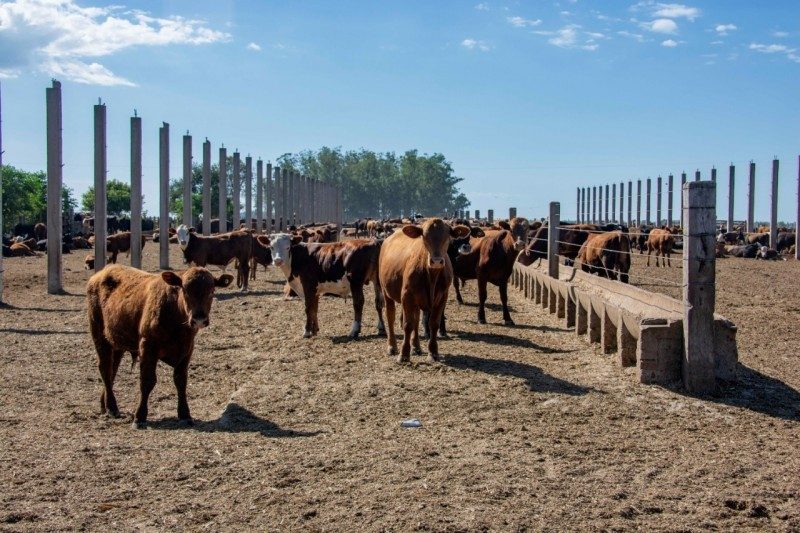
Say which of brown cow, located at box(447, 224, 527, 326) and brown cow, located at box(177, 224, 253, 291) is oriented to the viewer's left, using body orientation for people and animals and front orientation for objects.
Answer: brown cow, located at box(177, 224, 253, 291)

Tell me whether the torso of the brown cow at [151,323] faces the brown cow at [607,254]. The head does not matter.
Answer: no

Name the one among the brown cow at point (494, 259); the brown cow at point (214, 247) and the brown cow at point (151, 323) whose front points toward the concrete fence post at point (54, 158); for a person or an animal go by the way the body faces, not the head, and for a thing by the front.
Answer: the brown cow at point (214, 247)

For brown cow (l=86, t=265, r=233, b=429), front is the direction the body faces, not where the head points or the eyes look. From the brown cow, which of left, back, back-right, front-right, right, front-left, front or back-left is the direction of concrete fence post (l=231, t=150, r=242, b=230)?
back-left

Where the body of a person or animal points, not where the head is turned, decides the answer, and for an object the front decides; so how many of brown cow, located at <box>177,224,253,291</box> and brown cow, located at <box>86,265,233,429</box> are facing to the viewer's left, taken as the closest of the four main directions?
1

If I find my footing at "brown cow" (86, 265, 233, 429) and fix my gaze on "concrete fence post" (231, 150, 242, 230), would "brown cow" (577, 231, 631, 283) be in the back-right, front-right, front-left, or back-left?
front-right

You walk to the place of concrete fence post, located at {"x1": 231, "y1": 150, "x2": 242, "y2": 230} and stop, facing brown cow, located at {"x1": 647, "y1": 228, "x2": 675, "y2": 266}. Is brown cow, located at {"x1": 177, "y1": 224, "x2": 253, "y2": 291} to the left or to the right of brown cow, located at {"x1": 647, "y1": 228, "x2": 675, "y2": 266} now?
right

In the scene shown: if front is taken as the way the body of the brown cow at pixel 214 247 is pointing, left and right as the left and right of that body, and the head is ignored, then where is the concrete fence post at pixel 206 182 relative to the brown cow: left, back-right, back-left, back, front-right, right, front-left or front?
right

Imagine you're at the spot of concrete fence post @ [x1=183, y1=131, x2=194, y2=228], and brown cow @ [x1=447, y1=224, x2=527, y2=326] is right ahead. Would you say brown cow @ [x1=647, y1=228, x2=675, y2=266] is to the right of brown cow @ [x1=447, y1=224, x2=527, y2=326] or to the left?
left

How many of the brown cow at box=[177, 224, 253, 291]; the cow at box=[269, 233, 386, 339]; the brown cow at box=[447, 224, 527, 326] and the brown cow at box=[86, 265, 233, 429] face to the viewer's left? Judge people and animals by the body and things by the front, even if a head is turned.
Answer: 2

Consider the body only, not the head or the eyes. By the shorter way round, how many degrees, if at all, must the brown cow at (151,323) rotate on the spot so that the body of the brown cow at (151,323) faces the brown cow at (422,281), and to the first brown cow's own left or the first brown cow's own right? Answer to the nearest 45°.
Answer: approximately 90° to the first brown cow's own left

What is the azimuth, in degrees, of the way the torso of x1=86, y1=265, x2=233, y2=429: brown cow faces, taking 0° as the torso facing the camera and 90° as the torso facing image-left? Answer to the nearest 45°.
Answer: approximately 315°

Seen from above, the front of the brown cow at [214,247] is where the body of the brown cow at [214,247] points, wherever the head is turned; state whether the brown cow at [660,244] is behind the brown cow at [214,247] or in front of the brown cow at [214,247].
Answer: behind

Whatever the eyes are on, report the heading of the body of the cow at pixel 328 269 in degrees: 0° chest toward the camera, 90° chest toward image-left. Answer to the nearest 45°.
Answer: approximately 90°

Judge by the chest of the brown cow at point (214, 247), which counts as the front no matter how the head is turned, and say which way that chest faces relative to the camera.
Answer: to the viewer's left

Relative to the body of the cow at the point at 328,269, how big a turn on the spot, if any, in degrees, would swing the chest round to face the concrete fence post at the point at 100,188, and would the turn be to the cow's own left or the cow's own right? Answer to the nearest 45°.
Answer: approximately 45° to the cow's own right

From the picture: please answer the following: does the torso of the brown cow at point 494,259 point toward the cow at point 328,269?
no

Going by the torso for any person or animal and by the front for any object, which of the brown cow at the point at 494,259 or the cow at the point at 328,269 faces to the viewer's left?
the cow

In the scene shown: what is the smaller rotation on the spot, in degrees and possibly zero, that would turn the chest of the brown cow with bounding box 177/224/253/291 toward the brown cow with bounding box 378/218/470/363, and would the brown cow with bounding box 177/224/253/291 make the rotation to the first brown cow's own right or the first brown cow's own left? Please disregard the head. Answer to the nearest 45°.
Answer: approximately 90° to the first brown cow's own left

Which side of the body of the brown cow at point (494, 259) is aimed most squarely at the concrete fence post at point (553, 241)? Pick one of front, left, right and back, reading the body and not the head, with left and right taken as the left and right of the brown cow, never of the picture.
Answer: left
